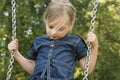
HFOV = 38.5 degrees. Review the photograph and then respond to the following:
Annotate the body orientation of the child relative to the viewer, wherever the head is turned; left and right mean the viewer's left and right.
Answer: facing the viewer
